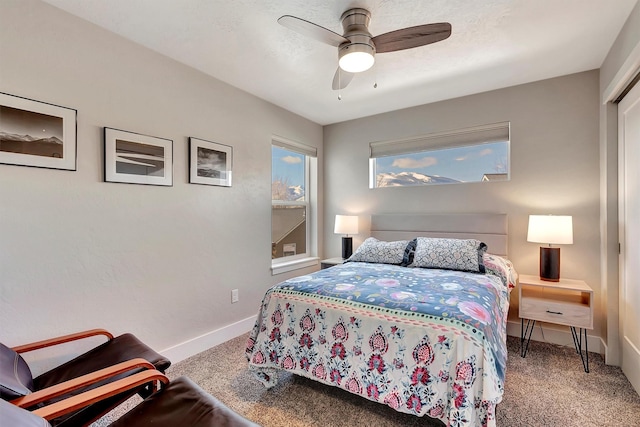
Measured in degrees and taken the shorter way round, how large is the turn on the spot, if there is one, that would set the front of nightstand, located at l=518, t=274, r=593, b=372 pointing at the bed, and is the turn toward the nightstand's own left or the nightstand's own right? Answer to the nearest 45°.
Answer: approximately 45° to the nightstand's own right

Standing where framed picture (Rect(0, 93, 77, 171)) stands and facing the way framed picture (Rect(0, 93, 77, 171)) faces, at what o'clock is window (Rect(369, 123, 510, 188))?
The window is roughly at 11 o'clock from the framed picture.

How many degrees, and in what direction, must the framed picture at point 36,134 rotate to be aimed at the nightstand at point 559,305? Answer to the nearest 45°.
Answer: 0° — it already faces it

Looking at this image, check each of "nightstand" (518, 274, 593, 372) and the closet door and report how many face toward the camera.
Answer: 1

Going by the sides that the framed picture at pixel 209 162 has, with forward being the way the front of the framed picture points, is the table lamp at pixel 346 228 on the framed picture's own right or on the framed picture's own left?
on the framed picture's own left

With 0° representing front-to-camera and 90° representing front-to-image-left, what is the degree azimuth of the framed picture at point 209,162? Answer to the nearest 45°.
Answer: approximately 315°

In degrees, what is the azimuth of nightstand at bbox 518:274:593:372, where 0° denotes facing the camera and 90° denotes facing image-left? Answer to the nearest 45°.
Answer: approximately 0°

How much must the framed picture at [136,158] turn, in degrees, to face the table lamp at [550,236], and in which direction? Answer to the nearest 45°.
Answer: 0° — it already faces it

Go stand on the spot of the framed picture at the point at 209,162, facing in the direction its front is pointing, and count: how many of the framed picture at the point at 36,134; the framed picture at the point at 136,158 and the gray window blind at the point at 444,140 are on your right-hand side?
2

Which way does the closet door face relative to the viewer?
to the viewer's left
